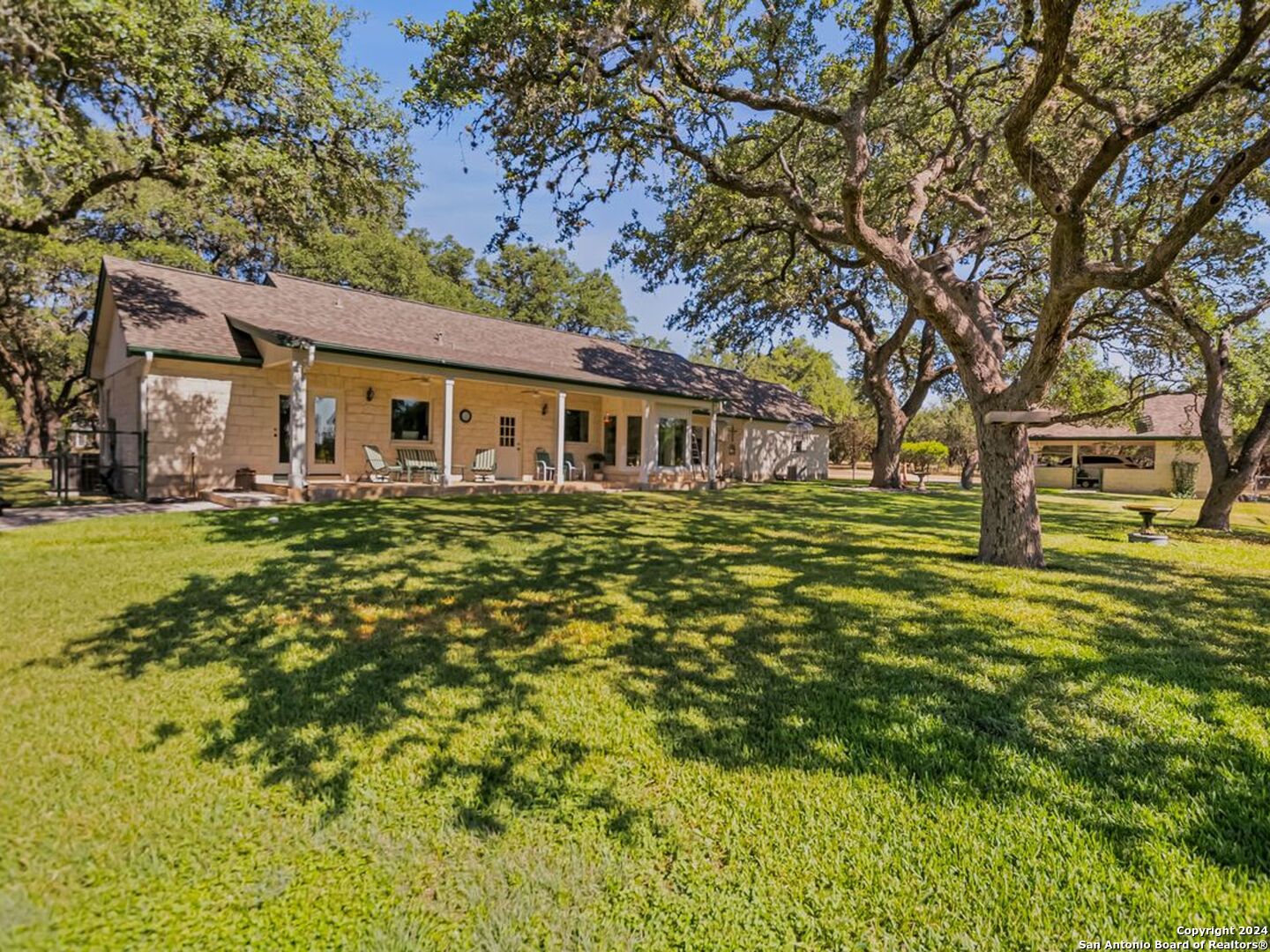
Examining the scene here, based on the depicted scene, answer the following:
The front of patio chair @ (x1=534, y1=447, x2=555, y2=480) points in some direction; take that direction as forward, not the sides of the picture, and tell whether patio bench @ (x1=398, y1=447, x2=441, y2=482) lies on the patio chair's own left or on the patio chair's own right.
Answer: on the patio chair's own right

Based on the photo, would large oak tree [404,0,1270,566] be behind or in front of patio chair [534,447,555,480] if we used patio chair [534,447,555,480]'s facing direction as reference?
in front

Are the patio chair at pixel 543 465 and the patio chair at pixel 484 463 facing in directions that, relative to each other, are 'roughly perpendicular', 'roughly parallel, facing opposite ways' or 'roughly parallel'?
roughly perpendicular

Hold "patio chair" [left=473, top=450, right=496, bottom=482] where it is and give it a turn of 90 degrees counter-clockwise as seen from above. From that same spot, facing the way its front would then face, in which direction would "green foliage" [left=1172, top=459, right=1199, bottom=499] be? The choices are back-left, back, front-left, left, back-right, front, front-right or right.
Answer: front-left

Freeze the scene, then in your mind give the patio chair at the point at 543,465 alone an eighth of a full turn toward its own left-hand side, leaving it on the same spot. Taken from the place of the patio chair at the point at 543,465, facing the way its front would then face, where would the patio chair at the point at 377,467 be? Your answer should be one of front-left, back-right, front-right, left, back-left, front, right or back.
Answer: back-right

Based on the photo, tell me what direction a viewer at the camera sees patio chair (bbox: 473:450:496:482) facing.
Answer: facing the viewer and to the left of the viewer

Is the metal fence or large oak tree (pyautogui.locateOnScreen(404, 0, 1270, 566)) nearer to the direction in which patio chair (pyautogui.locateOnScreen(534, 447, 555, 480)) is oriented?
the large oak tree

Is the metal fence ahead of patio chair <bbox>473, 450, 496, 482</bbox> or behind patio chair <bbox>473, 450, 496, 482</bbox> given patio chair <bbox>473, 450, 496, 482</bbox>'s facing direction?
ahead

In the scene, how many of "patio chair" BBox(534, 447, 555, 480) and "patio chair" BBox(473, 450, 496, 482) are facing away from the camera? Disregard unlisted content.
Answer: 0
